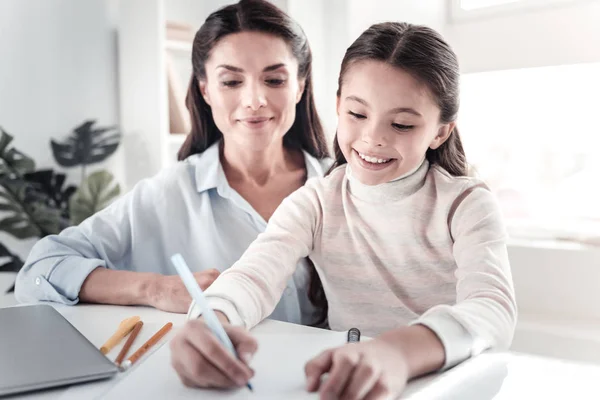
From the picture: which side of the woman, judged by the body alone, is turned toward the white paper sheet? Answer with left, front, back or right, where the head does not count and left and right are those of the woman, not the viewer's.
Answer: front

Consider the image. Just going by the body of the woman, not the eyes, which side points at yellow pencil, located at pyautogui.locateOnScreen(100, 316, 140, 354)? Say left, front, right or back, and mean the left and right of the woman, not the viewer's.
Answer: front

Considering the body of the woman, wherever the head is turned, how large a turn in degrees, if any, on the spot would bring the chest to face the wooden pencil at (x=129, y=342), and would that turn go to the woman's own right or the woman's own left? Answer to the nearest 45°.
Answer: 0° — they already face it

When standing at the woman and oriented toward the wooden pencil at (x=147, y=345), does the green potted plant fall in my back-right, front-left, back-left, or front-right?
back-right

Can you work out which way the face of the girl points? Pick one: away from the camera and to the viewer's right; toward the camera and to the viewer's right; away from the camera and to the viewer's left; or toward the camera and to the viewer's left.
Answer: toward the camera and to the viewer's left

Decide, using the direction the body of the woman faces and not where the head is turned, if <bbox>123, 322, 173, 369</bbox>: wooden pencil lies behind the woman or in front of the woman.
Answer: in front

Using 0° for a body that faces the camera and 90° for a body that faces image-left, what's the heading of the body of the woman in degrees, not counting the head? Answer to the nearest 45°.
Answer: approximately 0°

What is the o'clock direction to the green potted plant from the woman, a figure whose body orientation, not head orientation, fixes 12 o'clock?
The green potted plant is roughly at 5 o'clock from the woman.
